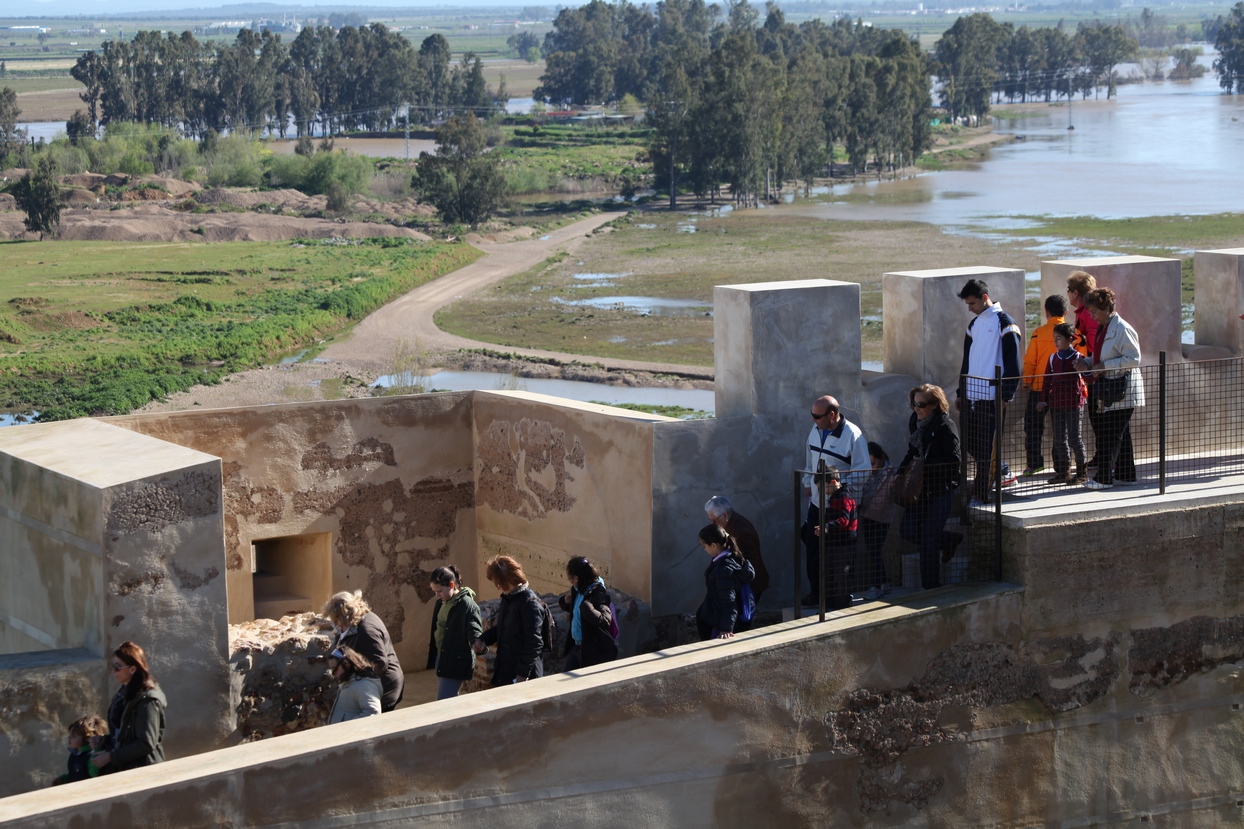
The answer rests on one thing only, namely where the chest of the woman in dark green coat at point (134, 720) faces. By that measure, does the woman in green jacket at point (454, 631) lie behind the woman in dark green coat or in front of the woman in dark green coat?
behind

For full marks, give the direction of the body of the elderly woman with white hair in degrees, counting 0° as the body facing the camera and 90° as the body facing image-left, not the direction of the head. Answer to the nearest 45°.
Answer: approximately 90°

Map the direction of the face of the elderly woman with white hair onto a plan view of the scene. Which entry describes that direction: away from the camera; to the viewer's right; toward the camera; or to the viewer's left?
to the viewer's left

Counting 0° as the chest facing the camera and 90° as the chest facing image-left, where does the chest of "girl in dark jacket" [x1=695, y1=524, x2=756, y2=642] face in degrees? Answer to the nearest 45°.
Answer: approximately 90°

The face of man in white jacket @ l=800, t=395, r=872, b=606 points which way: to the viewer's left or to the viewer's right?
to the viewer's left

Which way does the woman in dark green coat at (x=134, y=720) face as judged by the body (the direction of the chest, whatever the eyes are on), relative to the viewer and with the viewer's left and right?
facing to the left of the viewer

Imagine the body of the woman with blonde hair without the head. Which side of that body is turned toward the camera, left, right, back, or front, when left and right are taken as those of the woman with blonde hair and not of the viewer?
left
